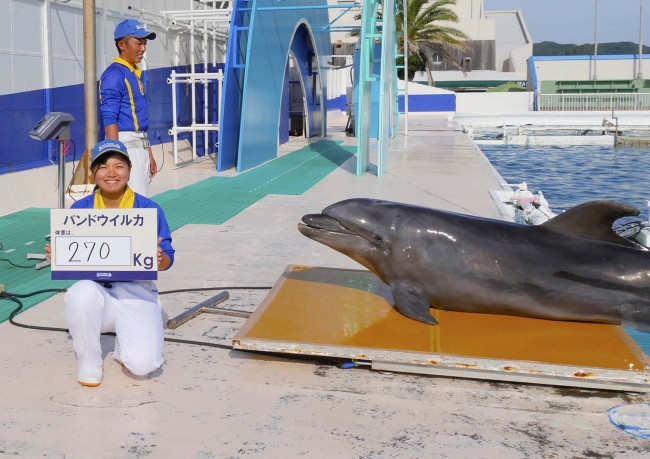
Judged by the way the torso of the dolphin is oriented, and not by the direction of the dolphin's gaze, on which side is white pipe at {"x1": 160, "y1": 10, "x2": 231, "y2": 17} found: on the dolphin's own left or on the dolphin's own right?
on the dolphin's own right

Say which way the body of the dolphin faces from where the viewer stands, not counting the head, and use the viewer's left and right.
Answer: facing to the left of the viewer

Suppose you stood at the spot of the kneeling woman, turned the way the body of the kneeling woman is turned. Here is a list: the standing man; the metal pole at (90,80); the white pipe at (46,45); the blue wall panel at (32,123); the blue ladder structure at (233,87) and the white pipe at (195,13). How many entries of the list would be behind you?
6

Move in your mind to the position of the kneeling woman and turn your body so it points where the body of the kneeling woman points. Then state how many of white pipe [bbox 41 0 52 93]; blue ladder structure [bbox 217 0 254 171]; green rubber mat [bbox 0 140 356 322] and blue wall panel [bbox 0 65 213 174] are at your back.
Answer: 4

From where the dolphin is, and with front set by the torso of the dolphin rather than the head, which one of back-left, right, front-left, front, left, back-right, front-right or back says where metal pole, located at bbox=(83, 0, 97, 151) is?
front-right

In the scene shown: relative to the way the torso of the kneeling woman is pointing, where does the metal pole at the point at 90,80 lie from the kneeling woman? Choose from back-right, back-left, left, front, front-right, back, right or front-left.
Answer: back

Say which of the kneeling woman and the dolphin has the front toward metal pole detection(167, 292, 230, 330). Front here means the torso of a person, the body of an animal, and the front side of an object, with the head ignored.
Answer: the dolphin

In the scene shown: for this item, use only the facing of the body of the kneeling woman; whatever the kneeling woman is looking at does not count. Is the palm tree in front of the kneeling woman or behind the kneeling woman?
behind

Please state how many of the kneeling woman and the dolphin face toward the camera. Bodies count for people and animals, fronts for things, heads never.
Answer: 1

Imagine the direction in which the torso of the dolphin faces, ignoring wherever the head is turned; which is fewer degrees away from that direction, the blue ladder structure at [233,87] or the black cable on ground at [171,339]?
the black cable on ground

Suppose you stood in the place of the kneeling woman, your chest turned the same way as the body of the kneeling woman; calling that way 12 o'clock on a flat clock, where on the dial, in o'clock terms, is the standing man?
The standing man is roughly at 6 o'clock from the kneeling woman.
